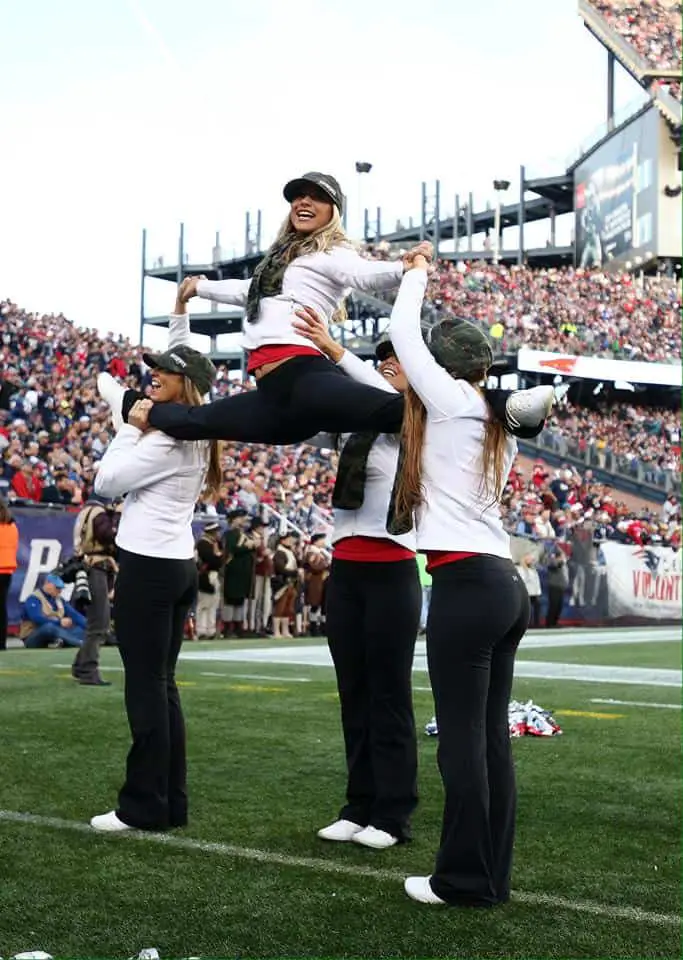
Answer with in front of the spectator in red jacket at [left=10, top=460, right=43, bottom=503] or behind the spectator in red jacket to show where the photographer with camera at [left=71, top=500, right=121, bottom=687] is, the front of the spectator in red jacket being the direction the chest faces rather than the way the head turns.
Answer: in front

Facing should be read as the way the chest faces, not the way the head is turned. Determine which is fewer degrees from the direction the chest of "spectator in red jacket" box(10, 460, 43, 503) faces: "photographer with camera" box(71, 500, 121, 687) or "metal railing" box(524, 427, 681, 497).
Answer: the photographer with camera

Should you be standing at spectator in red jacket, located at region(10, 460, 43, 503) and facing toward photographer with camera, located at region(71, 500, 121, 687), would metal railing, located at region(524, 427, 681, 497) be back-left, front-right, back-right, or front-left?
back-left

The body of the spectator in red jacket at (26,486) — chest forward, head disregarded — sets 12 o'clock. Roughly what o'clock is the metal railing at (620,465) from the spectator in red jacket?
The metal railing is roughly at 9 o'clock from the spectator in red jacket.
